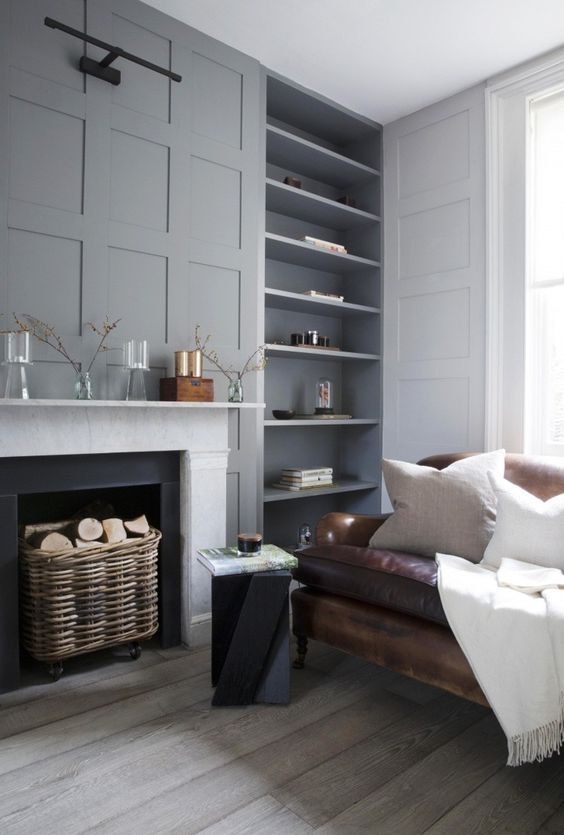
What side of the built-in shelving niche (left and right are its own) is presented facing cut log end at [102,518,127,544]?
right

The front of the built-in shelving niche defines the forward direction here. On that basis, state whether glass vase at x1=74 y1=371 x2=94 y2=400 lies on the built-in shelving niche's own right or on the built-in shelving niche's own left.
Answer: on the built-in shelving niche's own right

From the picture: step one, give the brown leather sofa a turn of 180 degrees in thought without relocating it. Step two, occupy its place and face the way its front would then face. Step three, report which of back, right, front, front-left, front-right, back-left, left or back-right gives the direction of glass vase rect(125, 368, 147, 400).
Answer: back-left

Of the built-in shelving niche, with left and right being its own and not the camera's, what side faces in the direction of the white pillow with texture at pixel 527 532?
front

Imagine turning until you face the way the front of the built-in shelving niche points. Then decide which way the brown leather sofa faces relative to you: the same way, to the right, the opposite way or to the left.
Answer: to the right

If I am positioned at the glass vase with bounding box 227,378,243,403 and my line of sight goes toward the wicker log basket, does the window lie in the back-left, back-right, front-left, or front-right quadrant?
back-left

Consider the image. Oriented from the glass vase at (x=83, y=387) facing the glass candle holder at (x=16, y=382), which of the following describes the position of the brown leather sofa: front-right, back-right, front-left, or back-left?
back-left

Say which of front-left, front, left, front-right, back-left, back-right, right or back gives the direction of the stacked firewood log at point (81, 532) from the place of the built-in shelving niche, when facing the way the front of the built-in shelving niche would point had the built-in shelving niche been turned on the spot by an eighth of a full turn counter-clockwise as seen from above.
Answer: back-right

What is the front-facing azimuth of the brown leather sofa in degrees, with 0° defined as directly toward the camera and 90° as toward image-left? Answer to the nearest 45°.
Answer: approximately 45°

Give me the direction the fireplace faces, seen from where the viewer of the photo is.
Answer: facing the viewer and to the right of the viewer
